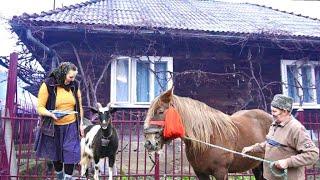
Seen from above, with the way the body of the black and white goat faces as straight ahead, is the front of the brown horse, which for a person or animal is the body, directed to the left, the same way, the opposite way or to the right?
to the right

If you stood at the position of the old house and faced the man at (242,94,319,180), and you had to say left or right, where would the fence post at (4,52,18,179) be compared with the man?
right

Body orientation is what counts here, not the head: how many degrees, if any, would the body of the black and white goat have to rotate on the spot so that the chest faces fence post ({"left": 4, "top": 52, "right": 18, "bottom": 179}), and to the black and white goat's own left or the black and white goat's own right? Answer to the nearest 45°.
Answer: approximately 135° to the black and white goat's own right

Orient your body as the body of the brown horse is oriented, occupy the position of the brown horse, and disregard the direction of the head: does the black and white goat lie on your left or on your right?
on your right

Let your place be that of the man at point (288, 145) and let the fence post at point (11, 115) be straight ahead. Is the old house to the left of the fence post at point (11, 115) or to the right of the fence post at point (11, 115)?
right

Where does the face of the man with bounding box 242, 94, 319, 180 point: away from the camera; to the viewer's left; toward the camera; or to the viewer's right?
to the viewer's left

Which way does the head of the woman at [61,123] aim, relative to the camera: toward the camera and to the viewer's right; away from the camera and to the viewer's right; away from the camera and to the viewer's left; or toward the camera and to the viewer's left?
toward the camera and to the viewer's right

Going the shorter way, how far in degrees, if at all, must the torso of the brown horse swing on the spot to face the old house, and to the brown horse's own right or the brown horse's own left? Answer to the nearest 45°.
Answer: approximately 135° to the brown horse's own right
